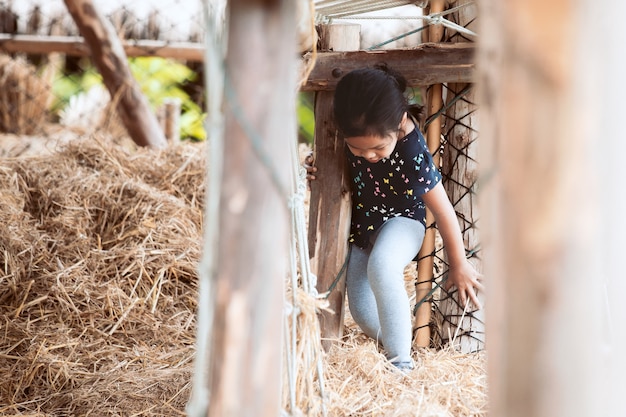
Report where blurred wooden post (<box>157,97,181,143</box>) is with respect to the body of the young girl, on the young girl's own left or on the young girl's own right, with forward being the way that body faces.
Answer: on the young girl's own right

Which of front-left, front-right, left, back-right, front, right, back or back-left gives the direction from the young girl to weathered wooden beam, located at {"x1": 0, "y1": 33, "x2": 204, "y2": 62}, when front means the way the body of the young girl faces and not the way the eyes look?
right

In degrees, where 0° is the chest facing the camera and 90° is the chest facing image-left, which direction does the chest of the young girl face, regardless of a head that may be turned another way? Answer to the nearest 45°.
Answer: approximately 45°

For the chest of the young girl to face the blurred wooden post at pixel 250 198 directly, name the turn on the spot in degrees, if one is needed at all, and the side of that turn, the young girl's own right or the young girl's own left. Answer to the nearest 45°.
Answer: approximately 45° to the young girl's own left

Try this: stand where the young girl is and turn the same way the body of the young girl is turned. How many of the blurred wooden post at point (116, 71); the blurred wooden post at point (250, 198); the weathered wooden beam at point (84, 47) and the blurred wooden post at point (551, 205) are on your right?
2

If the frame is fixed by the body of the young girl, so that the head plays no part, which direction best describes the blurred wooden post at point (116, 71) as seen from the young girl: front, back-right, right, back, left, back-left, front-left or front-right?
right

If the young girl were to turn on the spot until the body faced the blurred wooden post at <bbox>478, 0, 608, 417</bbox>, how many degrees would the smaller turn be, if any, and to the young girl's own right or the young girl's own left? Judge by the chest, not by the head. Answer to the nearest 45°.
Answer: approximately 45° to the young girl's own left

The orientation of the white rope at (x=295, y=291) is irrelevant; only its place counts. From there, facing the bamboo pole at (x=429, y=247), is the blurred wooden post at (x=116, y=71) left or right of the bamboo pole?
left
